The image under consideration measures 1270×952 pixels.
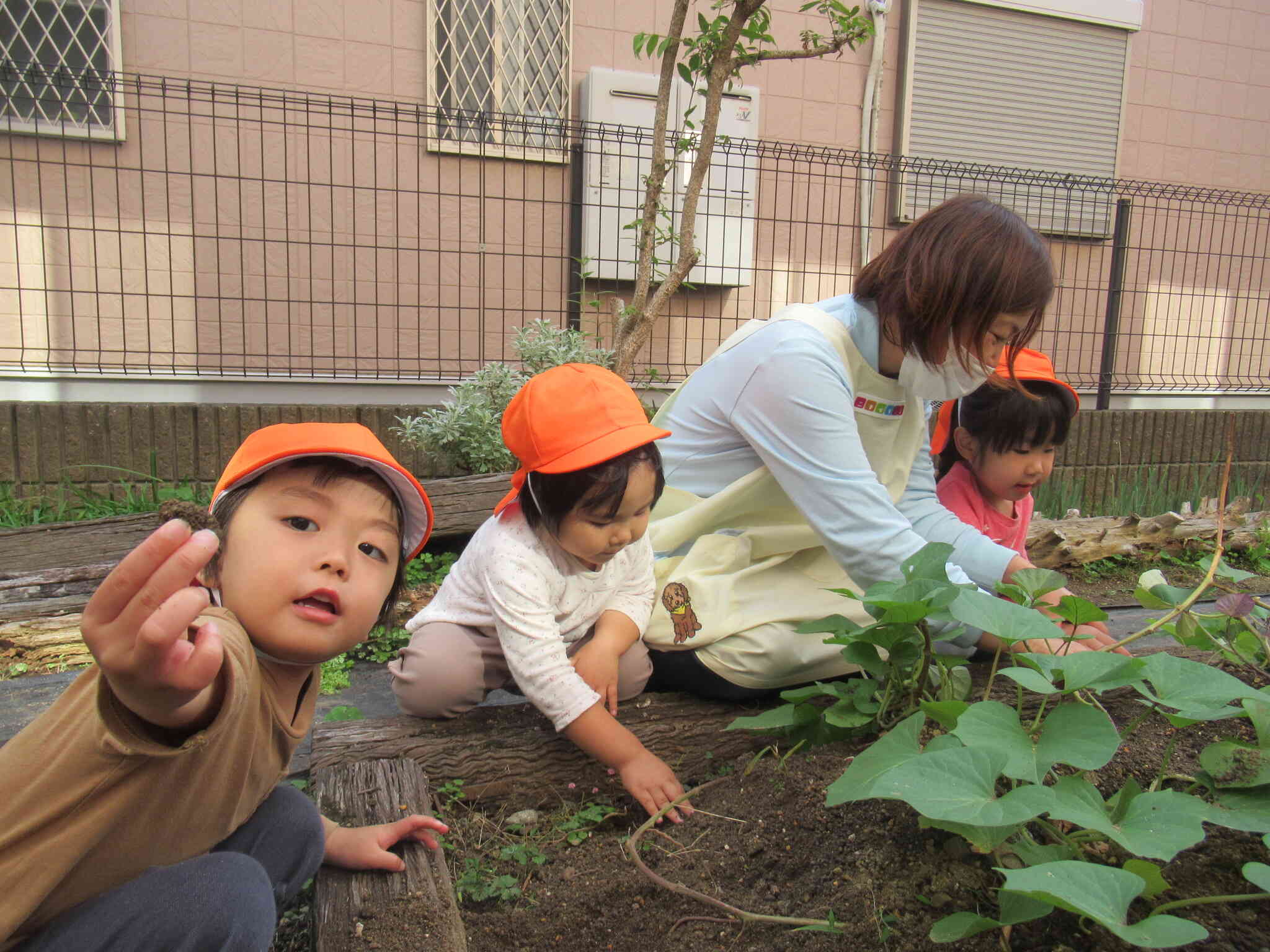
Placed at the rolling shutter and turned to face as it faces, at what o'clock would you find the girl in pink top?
The girl in pink top is roughly at 12 o'clock from the rolling shutter.

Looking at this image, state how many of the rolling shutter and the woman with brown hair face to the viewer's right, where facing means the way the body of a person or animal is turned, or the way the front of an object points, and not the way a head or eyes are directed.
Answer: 1

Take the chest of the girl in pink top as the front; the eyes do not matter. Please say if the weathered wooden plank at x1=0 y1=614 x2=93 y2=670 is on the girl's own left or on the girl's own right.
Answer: on the girl's own right

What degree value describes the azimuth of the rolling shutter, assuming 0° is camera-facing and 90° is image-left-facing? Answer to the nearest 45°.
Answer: approximately 0°

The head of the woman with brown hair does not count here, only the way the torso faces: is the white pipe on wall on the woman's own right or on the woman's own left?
on the woman's own left

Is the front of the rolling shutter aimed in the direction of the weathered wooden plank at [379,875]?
yes

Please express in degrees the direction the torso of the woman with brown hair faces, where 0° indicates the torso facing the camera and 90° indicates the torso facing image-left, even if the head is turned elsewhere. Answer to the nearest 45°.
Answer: approximately 270°

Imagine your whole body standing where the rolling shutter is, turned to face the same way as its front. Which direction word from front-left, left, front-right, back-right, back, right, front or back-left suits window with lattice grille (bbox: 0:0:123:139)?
front-right

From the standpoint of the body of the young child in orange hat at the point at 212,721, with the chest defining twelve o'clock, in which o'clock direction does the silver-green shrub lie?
The silver-green shrub is roughly at 8 o'clock from the young child in orange hat.
